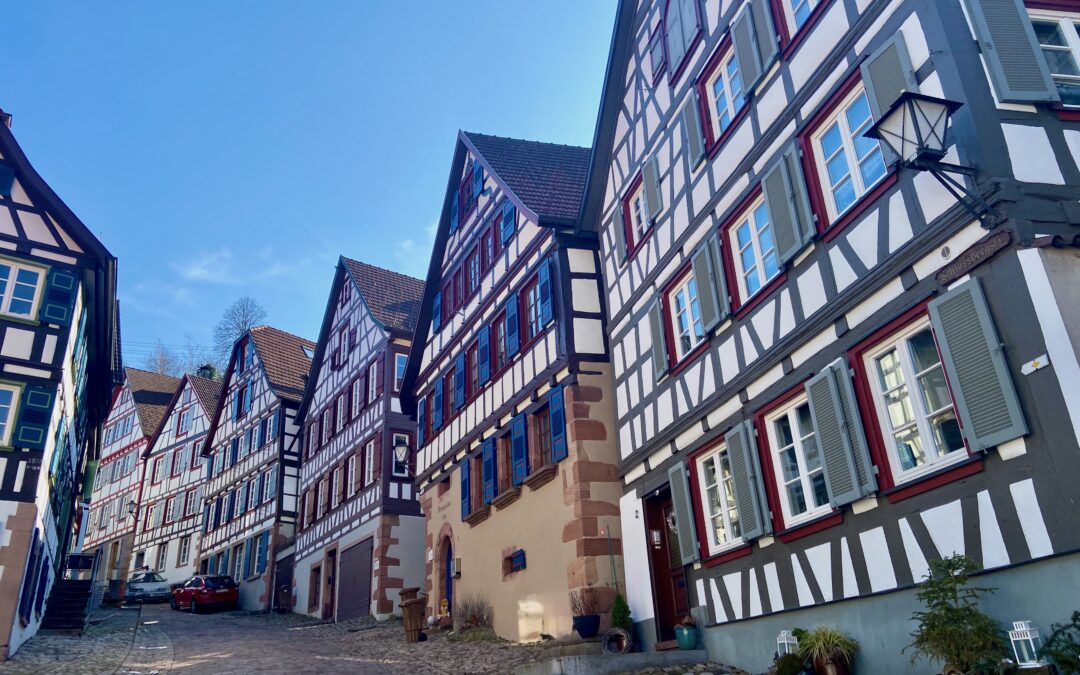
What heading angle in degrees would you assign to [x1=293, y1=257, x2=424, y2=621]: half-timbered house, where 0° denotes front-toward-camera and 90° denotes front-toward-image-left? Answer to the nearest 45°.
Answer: approximately 45°

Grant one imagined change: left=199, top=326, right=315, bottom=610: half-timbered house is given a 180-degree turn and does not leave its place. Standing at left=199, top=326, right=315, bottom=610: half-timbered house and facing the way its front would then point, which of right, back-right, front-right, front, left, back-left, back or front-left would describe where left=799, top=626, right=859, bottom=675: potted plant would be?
back-right

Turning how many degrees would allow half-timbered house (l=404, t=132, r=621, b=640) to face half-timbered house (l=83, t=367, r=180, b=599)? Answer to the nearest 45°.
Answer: approximately 90° to its right

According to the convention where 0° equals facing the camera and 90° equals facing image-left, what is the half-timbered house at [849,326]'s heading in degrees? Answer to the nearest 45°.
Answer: approximately 45°

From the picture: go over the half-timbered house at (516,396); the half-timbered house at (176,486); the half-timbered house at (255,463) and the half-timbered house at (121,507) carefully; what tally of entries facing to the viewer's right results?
0

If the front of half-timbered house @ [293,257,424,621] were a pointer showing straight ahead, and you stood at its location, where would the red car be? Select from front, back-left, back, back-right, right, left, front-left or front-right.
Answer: right

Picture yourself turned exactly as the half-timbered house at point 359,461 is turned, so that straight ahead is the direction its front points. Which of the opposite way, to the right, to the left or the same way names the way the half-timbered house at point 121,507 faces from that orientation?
the same way

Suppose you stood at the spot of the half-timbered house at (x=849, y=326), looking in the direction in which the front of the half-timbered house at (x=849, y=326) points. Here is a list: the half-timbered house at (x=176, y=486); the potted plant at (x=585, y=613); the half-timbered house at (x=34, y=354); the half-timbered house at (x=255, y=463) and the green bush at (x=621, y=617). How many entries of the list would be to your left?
0

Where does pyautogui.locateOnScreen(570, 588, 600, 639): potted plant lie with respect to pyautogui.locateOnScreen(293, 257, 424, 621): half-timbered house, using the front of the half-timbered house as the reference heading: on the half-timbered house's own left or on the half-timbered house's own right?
on the half-timbered house's own left

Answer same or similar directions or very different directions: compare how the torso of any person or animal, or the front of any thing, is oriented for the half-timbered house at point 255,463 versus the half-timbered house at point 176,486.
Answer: same or similar directions

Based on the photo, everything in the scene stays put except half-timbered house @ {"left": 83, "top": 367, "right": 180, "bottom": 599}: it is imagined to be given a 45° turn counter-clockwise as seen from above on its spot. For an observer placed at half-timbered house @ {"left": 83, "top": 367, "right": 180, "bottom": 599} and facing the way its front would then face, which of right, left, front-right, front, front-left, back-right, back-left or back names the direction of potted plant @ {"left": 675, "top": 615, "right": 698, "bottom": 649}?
front

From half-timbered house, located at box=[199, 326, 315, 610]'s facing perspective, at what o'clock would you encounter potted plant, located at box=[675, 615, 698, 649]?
The potted plant is roughly at 10 o'clock from the half-timbered house.

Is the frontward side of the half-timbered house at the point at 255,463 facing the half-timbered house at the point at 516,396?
no

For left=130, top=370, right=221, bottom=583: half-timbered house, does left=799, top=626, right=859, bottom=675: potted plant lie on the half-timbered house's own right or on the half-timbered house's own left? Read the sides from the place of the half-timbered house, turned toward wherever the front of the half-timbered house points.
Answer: on the half-timbered house's own left

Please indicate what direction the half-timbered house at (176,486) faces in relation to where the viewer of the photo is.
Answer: facing the viewer and to the left of the viewer

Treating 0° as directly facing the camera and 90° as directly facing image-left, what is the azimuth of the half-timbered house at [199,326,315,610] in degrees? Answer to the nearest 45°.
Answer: approximately 45°

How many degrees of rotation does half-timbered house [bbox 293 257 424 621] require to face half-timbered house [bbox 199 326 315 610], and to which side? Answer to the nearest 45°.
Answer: approximately 90° to its right
